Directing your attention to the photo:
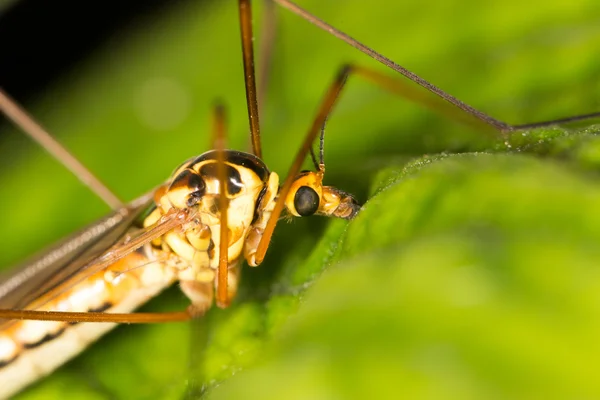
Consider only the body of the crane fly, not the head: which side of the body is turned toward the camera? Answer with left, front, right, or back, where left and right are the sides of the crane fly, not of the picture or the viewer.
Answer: right
